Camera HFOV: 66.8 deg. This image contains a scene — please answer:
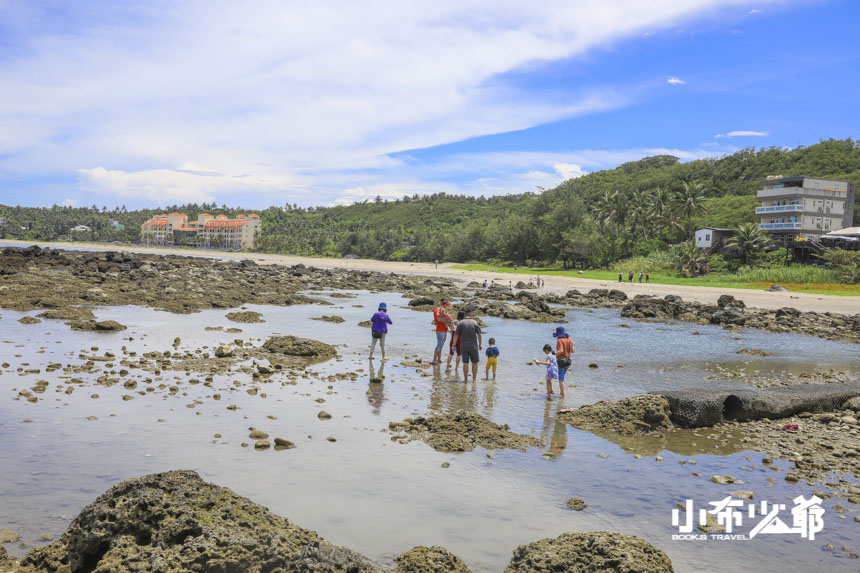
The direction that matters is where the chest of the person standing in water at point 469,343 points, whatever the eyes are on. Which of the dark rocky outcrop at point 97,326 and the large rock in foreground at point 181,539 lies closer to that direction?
the dark rocky outcrop

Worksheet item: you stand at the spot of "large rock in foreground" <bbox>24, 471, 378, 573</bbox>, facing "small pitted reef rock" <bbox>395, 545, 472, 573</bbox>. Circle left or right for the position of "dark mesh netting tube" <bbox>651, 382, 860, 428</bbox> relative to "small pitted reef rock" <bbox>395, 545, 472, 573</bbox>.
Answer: left

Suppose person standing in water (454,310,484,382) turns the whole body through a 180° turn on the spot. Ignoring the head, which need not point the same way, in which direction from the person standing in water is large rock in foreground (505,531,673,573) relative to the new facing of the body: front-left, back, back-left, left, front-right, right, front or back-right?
front

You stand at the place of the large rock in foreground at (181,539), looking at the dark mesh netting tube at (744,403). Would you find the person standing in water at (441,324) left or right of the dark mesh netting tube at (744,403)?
left

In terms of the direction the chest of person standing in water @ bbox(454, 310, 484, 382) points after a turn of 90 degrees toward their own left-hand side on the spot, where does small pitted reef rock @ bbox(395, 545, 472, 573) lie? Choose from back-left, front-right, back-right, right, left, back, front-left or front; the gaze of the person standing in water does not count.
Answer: left

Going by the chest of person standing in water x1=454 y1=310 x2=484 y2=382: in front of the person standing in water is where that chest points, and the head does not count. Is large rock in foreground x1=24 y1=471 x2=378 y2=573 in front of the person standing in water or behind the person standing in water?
behind

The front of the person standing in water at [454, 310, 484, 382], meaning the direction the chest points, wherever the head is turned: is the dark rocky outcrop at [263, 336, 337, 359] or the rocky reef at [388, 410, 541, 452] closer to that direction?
the dark rocky outcrop

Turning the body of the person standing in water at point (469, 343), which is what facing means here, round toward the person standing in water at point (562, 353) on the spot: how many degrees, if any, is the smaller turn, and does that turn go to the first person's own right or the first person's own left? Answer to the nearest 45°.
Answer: approximately 135° to the first person's own right

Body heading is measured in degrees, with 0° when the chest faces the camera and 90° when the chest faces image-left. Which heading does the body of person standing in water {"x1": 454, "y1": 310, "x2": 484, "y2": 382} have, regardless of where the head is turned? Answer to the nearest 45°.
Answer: approximately 180°

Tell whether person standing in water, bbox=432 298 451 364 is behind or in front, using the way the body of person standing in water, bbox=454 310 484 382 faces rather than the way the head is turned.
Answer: in front

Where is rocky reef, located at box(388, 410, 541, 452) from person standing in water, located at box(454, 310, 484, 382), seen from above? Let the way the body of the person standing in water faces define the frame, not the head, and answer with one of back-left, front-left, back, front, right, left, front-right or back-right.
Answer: back

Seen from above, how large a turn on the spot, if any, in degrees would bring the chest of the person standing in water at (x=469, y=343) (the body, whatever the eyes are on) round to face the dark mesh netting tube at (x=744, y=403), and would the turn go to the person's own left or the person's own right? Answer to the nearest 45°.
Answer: approximately 135° to the person's own right

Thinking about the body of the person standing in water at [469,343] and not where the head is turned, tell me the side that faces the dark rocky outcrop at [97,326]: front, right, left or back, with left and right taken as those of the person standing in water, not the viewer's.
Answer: left
